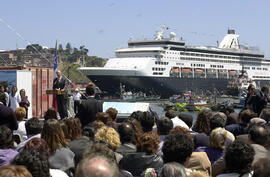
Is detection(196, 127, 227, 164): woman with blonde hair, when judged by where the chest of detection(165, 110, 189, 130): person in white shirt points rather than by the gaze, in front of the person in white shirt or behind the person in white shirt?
behind

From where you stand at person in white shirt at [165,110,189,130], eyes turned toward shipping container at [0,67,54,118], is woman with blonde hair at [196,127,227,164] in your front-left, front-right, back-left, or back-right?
back-left

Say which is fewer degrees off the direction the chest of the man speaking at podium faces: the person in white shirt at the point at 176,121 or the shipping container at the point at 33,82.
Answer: the person in white shirt

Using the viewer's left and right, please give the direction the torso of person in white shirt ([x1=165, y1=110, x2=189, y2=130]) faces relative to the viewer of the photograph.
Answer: facing away from the viewer and to the left of the viewer

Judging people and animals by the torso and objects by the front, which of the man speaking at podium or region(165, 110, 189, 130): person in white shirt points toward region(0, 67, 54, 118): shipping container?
the person in white shirt

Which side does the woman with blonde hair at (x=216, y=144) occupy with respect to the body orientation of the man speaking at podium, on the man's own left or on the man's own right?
on the man's own left

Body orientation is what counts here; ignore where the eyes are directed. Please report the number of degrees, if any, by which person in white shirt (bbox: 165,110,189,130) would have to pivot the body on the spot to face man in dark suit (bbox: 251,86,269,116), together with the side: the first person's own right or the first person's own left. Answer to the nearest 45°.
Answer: approximately 90° to the first person's own right

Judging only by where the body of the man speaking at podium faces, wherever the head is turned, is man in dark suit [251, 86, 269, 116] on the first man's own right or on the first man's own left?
on the first man's own left

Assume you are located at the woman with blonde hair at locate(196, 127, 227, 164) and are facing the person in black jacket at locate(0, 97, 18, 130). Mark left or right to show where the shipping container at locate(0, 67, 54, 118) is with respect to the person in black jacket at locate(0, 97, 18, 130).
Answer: right
